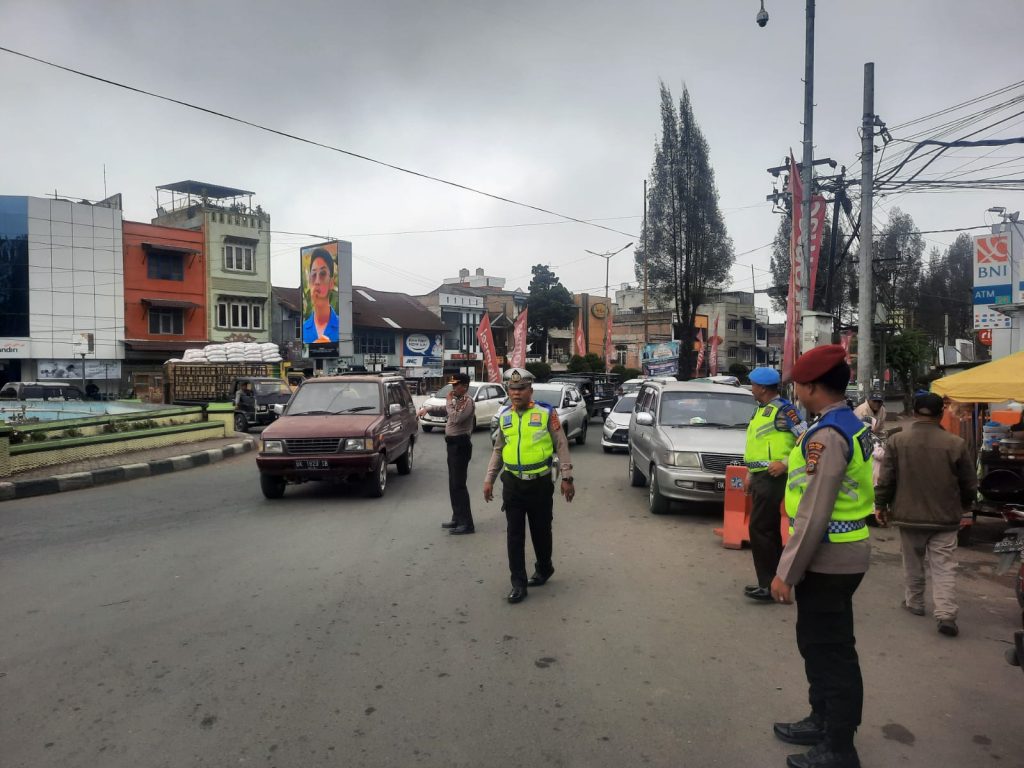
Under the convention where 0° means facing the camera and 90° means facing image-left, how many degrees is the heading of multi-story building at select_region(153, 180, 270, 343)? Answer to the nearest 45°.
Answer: approximately 315°

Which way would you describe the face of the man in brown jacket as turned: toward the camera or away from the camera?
away from the camera

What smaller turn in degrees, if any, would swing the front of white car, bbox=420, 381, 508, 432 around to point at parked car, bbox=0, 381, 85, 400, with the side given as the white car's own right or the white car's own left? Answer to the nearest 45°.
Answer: approximately 45° to the white car's own right

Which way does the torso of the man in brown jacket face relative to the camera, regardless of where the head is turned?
away from the camera

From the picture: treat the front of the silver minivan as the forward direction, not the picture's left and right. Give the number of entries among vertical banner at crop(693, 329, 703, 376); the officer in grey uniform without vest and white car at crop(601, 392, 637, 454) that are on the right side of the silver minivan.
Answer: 1

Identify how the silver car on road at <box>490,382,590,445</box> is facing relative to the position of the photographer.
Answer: facing the viewer and to the left of the viewer

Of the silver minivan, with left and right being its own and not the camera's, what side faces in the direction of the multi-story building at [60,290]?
back

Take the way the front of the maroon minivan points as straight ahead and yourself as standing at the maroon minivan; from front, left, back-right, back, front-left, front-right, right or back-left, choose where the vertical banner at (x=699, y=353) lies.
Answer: back

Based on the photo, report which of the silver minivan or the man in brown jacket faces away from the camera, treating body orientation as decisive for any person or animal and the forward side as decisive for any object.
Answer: the man in brown jacket

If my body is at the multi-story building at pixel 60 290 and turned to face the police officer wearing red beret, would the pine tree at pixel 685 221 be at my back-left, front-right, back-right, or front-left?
front-left

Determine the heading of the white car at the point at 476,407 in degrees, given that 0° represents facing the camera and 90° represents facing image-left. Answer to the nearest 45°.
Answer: approximately 45°

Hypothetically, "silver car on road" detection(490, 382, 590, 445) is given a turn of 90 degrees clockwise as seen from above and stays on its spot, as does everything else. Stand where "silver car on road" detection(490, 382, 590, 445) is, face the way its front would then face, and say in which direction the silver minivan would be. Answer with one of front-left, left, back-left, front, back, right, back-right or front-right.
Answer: back-left

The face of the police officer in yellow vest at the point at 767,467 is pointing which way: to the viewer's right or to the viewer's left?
to the viewer's left

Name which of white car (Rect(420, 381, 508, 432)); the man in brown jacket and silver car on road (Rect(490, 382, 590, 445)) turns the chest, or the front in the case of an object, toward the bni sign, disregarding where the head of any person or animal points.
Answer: the man in brown jacket

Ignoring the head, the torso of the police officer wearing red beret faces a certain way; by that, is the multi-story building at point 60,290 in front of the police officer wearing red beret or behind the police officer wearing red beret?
in front

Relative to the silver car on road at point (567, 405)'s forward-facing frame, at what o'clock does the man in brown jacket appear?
The man in brown jacket is roughly at 10 o'clock from the silver car on road.
